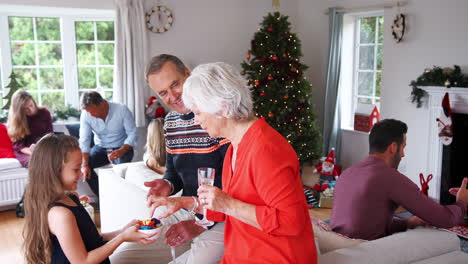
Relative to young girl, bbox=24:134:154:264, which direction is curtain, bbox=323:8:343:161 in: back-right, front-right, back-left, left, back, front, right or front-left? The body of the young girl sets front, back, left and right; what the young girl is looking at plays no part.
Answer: front-left

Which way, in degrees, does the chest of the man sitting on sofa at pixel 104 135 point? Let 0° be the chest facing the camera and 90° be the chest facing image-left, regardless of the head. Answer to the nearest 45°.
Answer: approximately 45°

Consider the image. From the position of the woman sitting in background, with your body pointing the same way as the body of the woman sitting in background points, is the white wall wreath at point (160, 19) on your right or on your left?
on your left

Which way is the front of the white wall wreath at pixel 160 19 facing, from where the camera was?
facing the viewer

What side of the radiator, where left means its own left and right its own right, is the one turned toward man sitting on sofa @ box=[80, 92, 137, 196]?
left

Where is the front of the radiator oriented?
toward the camera

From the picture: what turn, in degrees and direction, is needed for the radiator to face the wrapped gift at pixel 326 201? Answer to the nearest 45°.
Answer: approximately 45° to its left

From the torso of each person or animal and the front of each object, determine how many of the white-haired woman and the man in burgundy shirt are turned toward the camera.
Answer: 0

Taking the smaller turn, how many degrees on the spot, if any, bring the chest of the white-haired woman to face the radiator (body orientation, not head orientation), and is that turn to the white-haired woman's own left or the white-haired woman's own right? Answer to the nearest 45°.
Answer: approximately 45° to the white-haired woman's own right

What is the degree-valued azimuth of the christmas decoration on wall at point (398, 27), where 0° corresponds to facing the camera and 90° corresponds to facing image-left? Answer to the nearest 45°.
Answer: approximately 45°

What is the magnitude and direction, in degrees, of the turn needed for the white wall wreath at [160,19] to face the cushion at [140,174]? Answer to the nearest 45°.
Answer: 0° — it already faces it

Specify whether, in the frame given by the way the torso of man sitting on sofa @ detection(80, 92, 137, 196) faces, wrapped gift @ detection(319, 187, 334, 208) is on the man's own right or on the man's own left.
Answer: on the man's own left

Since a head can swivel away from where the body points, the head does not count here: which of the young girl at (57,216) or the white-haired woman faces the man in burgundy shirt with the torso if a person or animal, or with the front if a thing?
the young girl

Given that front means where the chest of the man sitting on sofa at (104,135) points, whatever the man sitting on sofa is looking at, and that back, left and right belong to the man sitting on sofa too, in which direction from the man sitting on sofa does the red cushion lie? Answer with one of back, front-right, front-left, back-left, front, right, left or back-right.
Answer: front-right

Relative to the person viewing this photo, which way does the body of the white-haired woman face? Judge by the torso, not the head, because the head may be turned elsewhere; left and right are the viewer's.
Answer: facing to the left of the viewer

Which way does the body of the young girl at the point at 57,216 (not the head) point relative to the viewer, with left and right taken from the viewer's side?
facing to the right of the viewer

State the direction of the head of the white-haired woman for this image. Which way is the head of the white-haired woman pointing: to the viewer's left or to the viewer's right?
to the viewer's left

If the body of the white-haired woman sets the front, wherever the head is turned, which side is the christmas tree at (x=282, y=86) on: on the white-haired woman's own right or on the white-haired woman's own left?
on the white-haired woman's own right

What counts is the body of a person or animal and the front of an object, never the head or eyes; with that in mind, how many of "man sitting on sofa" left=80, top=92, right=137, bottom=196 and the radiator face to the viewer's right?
0

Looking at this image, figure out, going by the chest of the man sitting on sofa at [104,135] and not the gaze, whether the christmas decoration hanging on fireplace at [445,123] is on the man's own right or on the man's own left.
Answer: on the man's own left
